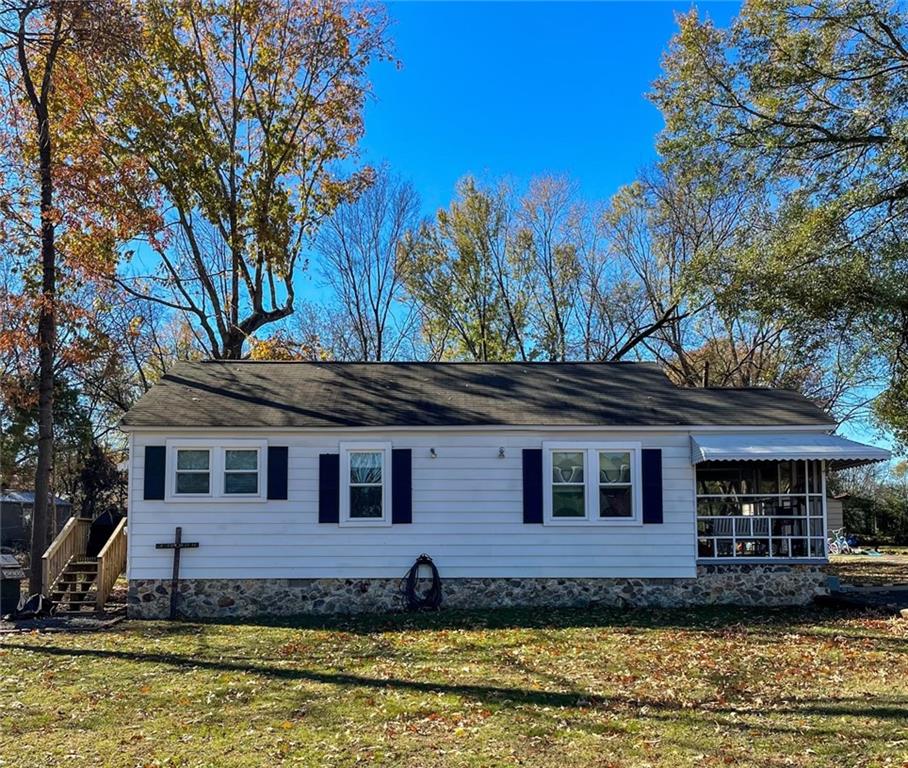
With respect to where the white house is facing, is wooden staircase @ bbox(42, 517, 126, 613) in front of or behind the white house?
behind

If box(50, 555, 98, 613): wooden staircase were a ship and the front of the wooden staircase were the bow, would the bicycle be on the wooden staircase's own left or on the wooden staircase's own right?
on the wooden staircase's own left

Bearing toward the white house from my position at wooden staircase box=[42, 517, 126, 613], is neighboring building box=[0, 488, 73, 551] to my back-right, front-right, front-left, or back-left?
back-left

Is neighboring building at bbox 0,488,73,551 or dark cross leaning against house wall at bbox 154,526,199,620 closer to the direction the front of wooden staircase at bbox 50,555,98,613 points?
the dark cross leaning against house wall

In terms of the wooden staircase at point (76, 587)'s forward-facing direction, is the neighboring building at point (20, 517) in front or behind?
behind

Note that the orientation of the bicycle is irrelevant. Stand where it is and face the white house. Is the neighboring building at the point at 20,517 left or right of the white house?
right
